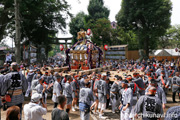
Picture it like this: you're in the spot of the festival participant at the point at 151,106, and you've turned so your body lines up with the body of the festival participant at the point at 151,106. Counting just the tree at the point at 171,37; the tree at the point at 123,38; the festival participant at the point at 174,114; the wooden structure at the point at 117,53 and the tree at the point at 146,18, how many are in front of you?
4

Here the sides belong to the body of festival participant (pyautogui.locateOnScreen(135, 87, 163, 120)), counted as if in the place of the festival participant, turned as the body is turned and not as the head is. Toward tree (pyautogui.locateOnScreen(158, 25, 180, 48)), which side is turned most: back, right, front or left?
front

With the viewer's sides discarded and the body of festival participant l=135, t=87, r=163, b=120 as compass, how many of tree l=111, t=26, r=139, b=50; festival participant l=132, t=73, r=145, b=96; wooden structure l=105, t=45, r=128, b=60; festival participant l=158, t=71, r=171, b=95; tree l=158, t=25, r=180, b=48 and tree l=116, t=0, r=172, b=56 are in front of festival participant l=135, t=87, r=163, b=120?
6

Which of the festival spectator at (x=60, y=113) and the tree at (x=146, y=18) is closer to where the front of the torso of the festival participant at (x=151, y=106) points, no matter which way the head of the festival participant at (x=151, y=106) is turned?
the tree

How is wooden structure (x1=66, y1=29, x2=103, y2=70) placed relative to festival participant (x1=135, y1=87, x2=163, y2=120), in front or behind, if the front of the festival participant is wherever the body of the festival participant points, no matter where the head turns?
in front

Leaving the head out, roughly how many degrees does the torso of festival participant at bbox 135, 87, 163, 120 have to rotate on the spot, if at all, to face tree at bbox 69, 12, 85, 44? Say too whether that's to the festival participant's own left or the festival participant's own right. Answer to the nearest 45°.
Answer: approximately 45° to the festival participant's own left

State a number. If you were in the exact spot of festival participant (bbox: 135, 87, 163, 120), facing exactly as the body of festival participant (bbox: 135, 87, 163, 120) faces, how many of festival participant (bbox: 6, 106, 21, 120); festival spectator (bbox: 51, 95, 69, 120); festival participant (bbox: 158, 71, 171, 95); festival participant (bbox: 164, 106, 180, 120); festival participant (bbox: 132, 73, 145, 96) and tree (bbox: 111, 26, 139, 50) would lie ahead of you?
3

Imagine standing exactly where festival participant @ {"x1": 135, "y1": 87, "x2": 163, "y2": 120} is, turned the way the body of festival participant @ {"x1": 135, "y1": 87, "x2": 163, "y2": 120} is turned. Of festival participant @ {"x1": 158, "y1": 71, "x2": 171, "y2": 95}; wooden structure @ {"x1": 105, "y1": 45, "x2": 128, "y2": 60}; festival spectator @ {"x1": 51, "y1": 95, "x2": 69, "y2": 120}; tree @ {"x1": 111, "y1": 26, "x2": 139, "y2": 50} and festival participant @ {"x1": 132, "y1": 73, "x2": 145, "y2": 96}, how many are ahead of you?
4

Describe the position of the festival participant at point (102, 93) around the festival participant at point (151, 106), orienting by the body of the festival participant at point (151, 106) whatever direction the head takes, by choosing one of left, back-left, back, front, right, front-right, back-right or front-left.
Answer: front-left

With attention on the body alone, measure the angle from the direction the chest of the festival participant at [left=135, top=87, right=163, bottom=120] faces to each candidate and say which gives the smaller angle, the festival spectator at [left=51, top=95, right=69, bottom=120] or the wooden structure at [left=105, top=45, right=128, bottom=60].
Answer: the wooden structure

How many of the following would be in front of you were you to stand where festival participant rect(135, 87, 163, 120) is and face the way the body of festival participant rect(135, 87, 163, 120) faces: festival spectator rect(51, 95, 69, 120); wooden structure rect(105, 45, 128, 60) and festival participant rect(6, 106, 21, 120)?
1

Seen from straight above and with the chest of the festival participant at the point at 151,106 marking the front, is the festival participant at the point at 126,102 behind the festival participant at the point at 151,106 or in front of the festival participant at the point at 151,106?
in front

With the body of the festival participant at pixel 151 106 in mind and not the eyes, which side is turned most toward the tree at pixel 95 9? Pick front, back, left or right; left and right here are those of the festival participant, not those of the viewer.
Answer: front

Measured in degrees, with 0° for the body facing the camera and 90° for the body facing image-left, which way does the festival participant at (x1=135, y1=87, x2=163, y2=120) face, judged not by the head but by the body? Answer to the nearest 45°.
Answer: approximately 180°

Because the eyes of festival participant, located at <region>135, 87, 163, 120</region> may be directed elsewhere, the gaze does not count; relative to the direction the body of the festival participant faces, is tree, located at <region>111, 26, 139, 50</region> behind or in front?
in front

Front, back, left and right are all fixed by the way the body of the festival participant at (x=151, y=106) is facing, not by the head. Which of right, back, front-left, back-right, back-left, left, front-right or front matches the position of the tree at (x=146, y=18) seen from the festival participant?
front
